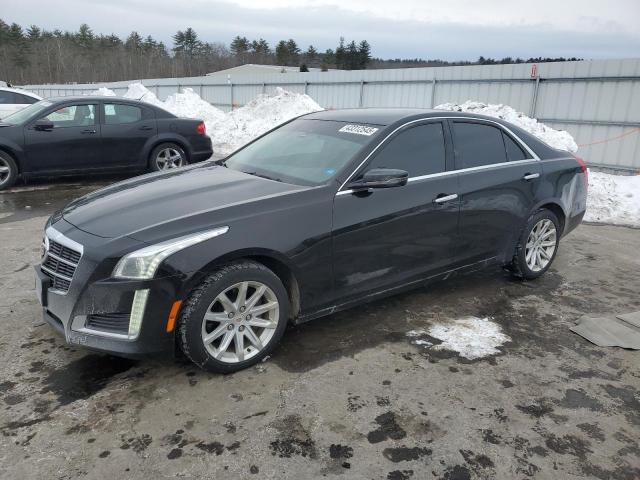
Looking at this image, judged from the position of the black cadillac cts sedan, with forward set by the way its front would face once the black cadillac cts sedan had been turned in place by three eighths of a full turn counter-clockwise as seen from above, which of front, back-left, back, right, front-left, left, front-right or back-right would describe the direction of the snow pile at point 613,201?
front-left

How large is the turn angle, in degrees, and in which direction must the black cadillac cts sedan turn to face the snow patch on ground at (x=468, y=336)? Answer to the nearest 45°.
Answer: approximately 135° to its left

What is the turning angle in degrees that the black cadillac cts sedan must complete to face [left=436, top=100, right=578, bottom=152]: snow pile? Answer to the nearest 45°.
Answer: approximately 180°

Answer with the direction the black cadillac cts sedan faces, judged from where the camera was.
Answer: facing the viewer and to the left of the viewer

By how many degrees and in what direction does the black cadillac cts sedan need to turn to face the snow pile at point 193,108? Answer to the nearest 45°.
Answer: approximately 135° to its right

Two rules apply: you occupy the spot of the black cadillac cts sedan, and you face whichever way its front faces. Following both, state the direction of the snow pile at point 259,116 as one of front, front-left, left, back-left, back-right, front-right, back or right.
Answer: back-right

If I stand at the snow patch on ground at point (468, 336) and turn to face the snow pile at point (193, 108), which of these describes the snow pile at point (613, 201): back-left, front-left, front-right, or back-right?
front-right
